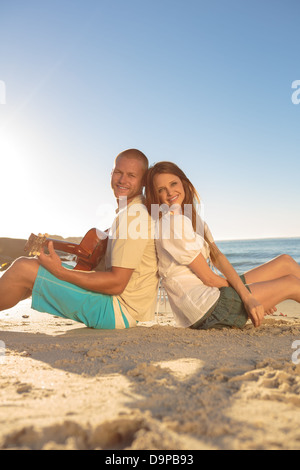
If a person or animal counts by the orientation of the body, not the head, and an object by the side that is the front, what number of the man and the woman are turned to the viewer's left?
1

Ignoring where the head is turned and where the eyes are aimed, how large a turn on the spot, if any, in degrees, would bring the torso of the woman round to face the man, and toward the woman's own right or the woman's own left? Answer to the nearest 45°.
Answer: approximately 180°

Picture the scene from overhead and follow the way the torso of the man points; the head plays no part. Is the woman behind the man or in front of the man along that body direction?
behind

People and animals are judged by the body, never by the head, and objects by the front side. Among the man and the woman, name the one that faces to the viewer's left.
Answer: the man

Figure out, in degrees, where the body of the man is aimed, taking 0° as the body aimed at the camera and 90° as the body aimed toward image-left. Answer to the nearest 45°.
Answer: approximately 90°

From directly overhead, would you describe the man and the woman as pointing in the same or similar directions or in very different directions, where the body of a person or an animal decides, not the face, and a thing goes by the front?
very different directions

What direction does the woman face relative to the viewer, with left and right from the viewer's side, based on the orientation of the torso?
facing to the right of the viewer
